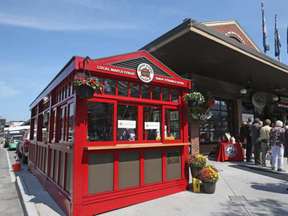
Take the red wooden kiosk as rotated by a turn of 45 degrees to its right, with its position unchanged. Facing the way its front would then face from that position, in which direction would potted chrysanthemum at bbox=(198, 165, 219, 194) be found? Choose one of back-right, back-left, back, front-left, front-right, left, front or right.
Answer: left

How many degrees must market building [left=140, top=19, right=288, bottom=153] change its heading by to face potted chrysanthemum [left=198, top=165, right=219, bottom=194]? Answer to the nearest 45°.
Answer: approximately 45° to its right

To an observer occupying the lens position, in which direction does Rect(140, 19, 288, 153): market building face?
facing the viewer and to the right of the viewer

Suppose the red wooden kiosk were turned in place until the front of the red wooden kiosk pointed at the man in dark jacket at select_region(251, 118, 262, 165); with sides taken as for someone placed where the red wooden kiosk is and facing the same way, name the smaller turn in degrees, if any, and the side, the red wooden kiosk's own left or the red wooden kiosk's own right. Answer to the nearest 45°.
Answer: approximately 90° to the red wooden kiosk's own left

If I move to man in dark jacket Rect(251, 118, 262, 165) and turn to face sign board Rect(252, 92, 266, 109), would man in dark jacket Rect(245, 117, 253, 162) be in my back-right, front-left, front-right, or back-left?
front-left

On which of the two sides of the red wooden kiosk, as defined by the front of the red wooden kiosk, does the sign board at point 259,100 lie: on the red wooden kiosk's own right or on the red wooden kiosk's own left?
on the red wooden kiosk's own left

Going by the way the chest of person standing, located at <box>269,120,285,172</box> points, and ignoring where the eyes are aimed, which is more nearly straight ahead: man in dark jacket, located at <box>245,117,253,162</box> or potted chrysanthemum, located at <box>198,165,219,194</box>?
the man in dark jacket

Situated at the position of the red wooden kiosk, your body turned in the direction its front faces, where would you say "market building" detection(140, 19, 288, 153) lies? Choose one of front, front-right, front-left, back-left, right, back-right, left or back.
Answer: left

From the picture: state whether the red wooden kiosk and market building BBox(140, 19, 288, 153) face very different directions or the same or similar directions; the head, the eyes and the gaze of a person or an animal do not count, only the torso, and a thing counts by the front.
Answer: same or similar directions

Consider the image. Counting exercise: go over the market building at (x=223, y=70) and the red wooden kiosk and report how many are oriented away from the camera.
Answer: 0

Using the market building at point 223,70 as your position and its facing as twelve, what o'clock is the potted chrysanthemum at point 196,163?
The potted chrysanthemum is roughly at 2 o'clock from the market building.
